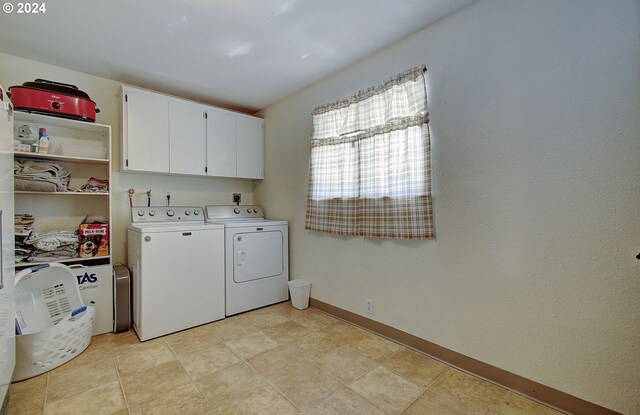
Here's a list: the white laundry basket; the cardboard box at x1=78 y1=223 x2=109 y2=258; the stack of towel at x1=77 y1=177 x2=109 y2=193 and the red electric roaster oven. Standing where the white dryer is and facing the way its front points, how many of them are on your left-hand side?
0

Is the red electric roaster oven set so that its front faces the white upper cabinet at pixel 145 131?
no

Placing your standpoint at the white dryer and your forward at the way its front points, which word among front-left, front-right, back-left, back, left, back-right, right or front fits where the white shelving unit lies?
back-right

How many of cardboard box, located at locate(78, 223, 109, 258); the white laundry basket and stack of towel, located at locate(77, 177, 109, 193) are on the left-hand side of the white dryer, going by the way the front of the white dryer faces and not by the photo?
0

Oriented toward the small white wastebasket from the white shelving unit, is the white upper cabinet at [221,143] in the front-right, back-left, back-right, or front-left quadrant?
front-left

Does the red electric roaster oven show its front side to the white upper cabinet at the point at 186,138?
no

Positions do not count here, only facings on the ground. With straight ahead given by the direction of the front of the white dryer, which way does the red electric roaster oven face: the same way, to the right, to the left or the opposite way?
the same way

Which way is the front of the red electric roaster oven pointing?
toward the camera

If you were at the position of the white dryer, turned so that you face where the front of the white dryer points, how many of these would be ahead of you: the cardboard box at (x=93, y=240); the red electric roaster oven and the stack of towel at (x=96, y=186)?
0

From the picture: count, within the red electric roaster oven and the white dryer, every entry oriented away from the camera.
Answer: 0
